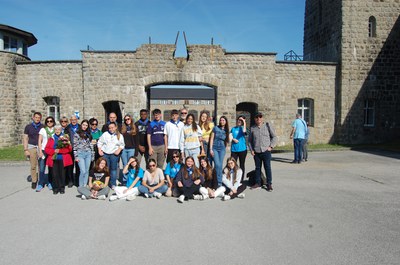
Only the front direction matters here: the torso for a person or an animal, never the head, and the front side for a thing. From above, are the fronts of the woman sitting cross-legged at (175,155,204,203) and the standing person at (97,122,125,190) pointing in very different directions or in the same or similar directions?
same or similar directions

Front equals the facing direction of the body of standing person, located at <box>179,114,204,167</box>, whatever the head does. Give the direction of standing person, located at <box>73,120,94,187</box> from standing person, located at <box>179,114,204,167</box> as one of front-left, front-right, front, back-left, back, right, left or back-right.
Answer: right

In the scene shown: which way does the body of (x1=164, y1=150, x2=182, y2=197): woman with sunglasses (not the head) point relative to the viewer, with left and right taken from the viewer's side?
facing the viewer

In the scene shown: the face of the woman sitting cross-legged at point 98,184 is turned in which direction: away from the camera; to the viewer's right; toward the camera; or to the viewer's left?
toward the camera

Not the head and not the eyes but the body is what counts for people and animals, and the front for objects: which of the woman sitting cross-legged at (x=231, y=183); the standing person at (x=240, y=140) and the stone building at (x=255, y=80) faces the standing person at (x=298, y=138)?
the stone building

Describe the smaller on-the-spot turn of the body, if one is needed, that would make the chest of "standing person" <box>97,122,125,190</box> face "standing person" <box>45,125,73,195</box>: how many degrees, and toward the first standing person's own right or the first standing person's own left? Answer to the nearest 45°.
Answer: approximately 90° to the first standing person's own right

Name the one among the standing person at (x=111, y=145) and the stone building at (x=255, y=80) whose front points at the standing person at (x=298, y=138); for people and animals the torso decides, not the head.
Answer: the stone building

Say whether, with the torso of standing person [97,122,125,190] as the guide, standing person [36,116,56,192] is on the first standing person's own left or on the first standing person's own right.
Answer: on the first standing person's own right

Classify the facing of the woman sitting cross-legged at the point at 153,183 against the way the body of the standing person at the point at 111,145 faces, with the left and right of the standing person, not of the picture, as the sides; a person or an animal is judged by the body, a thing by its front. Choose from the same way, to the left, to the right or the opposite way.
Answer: the same way

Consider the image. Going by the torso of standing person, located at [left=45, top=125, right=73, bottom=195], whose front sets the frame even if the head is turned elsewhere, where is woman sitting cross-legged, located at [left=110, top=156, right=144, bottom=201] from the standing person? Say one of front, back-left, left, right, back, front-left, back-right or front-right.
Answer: front-left

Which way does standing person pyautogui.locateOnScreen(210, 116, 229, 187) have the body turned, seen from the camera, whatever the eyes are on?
toward the camera

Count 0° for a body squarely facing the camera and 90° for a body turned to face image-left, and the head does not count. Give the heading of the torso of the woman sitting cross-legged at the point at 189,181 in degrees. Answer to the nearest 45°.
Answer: approximately 0°

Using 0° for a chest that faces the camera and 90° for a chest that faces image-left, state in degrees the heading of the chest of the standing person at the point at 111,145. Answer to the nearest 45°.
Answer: approximately 0°

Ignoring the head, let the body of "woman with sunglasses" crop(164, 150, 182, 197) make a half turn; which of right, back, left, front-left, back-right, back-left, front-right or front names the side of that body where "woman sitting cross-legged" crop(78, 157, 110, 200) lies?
left

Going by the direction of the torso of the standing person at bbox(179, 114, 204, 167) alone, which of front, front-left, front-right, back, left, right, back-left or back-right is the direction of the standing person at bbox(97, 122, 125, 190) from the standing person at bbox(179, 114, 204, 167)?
right
